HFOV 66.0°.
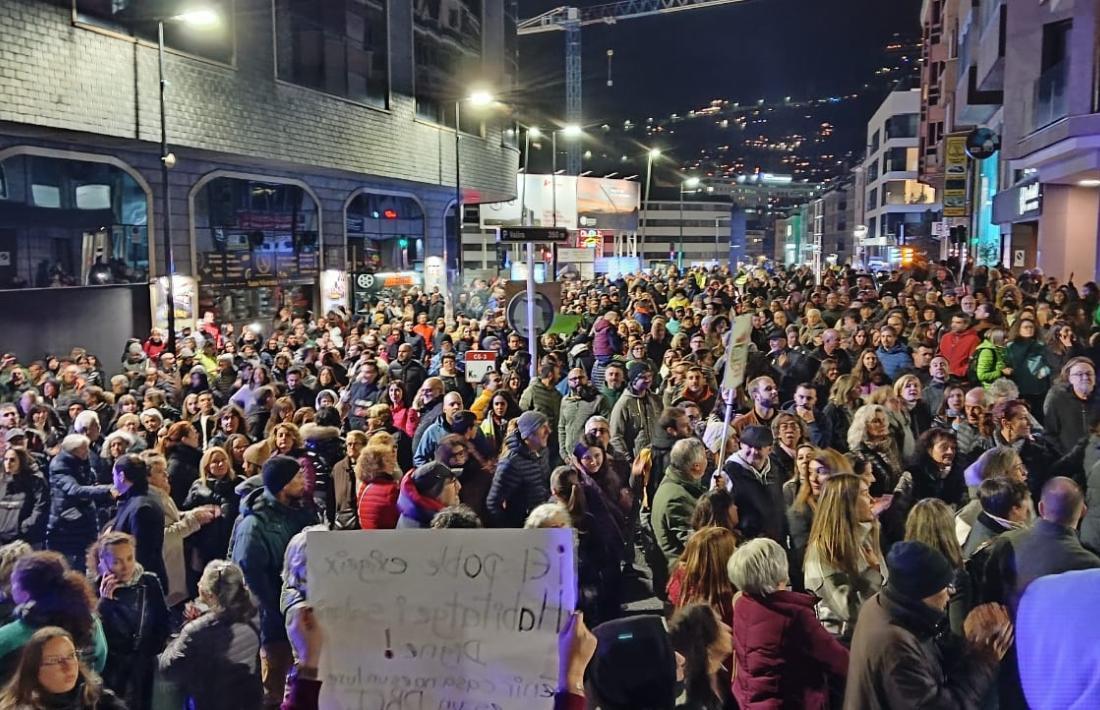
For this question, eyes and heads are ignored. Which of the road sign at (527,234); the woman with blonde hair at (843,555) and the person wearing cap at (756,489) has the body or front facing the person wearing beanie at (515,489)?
the road sign

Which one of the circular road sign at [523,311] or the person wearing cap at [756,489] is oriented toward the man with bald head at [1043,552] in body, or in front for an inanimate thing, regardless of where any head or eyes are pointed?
the person wearing cap

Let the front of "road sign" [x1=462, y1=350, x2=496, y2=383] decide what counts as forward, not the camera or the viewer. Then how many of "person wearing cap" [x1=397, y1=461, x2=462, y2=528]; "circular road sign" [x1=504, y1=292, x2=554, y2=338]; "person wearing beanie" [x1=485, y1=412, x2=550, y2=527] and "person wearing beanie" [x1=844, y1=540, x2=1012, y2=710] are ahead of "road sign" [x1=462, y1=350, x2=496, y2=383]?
3

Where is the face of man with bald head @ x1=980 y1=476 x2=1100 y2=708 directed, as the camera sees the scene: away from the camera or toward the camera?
away from the camera

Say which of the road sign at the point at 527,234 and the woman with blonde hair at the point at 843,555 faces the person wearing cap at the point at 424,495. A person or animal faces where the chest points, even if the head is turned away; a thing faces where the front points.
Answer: the road sign

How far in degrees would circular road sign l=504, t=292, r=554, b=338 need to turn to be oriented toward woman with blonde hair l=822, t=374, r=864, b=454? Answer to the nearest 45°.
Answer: approximately 135° to its right

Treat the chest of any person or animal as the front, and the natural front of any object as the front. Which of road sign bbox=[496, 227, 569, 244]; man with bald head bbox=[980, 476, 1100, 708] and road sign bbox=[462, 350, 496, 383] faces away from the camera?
the man with bald head

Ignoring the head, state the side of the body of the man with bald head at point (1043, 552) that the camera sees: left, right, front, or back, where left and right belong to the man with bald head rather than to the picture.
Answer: back

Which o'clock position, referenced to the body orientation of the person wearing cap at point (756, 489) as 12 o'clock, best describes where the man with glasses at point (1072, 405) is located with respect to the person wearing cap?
The man with glasses is roughly at 9 o'clock from the person wearing cap.
